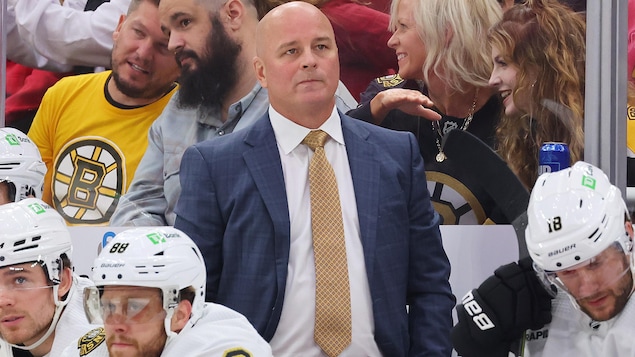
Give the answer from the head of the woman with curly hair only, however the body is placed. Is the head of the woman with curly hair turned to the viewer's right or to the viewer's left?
to the viewer's left

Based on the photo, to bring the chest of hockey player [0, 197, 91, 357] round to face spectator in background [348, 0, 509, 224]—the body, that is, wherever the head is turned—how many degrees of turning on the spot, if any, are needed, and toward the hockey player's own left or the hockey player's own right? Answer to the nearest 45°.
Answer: approximately 135° to the hockey player's own left

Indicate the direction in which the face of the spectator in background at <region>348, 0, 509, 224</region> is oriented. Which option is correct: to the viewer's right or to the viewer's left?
to the viewer's left

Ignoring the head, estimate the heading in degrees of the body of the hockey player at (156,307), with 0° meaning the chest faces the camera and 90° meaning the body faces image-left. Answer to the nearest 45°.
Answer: approximately 45°

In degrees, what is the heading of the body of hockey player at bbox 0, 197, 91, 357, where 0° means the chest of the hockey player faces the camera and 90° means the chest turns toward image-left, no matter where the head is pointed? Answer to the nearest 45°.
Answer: approximately 45°
